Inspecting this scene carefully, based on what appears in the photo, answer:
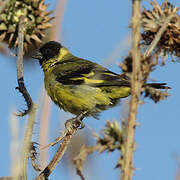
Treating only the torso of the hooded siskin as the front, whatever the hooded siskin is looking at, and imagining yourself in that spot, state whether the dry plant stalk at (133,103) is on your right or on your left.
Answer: on your left

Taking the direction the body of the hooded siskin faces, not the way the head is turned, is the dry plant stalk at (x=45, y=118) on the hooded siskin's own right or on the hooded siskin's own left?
on the hooded siskin's own right

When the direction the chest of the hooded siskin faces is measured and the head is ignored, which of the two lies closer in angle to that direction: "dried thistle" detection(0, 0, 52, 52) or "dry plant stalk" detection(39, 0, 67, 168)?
the dried thistle

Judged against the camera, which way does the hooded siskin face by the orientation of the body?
to the viewer's left

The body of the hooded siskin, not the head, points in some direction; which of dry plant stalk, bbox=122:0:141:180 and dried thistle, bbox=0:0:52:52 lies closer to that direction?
the dried thistle
